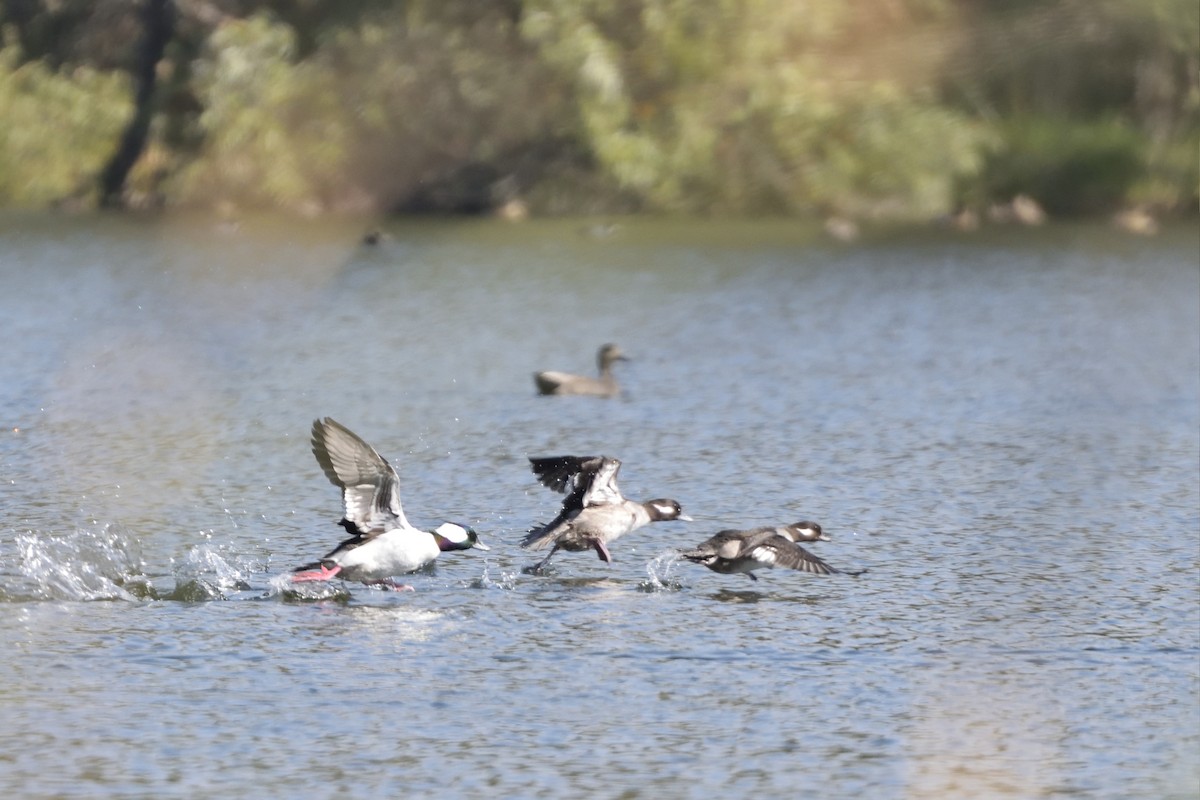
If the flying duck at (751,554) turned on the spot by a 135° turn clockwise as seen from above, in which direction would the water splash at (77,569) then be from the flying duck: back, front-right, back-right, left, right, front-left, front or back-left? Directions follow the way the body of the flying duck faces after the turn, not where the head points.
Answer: front-right

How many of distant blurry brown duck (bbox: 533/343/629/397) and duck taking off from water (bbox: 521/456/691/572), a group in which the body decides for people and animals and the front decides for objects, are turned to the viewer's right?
2

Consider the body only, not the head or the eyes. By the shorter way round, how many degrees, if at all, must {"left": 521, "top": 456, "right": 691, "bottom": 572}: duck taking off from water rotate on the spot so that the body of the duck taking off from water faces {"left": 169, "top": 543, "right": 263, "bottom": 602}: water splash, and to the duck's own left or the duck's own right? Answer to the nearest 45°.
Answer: approximately 135° to the duck's own right

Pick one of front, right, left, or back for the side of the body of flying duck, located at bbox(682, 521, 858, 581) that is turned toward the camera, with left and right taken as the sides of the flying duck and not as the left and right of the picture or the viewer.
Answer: right

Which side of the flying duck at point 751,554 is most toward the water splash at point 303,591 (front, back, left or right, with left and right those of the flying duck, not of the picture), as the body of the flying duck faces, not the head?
back

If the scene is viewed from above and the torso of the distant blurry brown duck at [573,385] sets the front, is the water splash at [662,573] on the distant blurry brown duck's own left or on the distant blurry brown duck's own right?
on the distant blurry brown duck's own right

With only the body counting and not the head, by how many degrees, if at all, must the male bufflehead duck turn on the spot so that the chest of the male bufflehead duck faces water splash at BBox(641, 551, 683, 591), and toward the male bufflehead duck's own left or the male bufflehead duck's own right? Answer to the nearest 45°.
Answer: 0° — it already faces it

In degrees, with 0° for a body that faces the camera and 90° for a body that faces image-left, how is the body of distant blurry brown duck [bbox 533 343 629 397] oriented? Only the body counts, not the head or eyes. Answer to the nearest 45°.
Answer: approximately 270°

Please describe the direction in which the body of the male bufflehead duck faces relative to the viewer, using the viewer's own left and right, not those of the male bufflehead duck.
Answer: facing to the right of the viewer

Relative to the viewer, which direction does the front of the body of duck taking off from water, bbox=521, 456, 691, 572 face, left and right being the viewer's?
facing to the right of the viewer

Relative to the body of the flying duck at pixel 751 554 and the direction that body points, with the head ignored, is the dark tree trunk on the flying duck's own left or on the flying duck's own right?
on the flying duck's own left

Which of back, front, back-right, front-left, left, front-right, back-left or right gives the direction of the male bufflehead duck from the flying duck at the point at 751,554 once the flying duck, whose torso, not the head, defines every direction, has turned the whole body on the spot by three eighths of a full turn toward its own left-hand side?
front-left

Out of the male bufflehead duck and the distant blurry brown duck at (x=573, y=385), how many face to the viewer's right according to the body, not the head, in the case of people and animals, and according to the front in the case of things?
2
